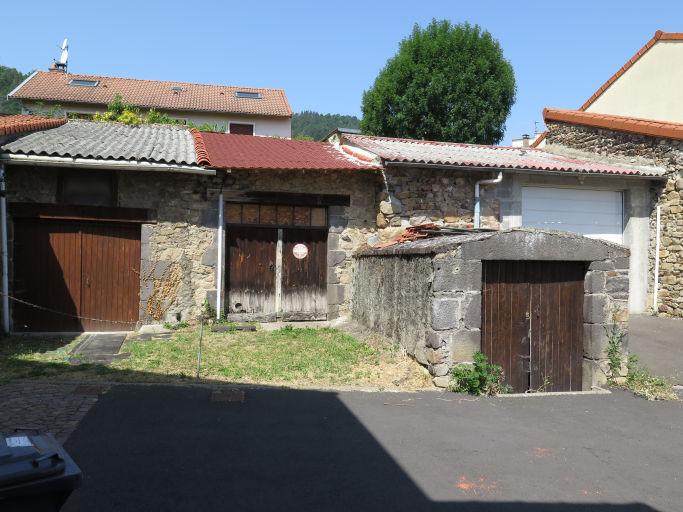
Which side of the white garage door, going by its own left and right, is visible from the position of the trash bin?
front

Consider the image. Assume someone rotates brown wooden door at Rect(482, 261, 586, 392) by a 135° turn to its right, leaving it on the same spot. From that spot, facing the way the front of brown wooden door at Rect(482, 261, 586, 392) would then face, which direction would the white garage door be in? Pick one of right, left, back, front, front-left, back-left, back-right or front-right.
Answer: front-right

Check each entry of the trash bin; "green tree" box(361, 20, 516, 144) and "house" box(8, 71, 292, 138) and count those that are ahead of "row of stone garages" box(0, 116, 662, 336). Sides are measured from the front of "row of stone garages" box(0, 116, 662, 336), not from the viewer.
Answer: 1

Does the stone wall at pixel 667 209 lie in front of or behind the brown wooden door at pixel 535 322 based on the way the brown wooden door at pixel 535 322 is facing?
behind

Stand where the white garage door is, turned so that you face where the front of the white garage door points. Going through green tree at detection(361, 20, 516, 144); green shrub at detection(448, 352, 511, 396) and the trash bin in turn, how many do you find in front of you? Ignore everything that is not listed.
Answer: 2

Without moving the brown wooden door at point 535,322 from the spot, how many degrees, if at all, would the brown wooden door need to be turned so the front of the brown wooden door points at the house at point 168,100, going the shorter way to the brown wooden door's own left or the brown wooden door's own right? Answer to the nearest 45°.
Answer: approximately 135° to the brown wooden door's own right

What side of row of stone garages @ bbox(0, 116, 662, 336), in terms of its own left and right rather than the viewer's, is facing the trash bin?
front

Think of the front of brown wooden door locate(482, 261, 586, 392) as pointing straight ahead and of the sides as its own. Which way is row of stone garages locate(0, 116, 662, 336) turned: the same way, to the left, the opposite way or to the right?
the same way

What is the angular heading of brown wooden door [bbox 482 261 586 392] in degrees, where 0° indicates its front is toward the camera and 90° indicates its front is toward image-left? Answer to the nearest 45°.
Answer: approximately 0°

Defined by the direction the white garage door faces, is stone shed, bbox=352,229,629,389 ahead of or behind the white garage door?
ahead

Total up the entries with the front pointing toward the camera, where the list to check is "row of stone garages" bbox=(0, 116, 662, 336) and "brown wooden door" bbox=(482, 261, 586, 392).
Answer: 2

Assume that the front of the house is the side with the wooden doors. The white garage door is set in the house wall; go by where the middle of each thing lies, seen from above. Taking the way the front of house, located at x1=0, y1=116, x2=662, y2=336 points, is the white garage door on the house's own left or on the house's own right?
on the house's own left

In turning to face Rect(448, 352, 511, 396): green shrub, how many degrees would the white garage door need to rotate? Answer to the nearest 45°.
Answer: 0° — it already faces it

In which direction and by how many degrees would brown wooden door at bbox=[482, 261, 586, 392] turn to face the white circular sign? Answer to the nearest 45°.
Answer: approximately 135° to its right

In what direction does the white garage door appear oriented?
toward the camera
